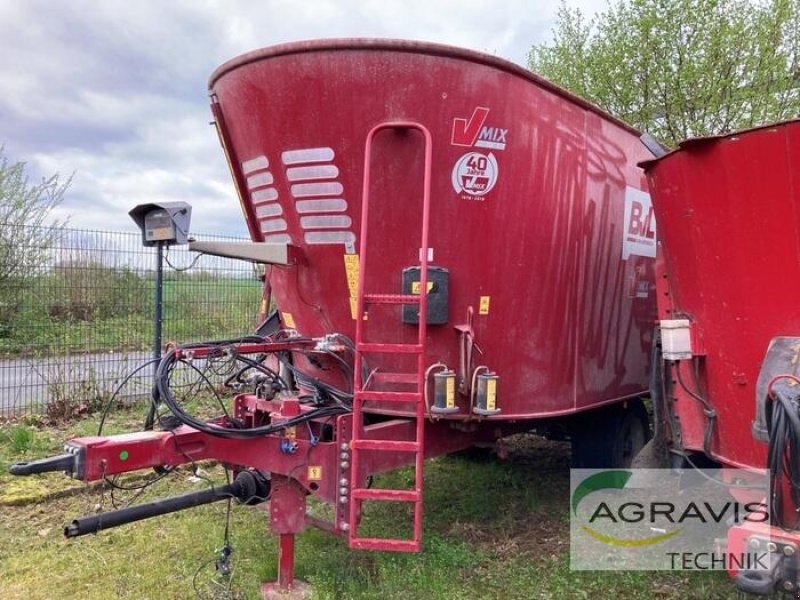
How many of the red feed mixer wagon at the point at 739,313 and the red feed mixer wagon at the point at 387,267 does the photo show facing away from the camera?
0

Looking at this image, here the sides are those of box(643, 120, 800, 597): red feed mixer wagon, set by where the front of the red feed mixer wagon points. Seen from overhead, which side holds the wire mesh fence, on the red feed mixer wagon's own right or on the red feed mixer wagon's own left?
on the red feed mixer wagon's own right

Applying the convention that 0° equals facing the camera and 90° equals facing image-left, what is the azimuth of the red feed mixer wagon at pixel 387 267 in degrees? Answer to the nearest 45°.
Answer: approximately 45°

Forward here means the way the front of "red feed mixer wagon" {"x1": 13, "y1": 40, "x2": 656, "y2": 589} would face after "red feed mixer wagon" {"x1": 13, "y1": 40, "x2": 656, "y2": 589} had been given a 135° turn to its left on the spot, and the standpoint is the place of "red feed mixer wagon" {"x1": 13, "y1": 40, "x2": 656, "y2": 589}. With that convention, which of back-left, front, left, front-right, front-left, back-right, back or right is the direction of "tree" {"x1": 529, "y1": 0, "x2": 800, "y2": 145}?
front-left

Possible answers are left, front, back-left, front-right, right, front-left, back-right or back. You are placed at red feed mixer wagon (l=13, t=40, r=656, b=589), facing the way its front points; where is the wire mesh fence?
right

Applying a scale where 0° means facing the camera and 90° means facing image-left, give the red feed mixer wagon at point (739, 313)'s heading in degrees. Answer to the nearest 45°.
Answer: approximately 45°

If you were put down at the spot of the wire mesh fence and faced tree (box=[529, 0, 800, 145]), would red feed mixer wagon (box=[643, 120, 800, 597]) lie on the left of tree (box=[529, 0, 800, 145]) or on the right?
right

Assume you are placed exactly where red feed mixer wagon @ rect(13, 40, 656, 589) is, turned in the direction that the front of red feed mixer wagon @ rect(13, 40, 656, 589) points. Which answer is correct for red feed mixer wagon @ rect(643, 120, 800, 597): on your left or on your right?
on your left
